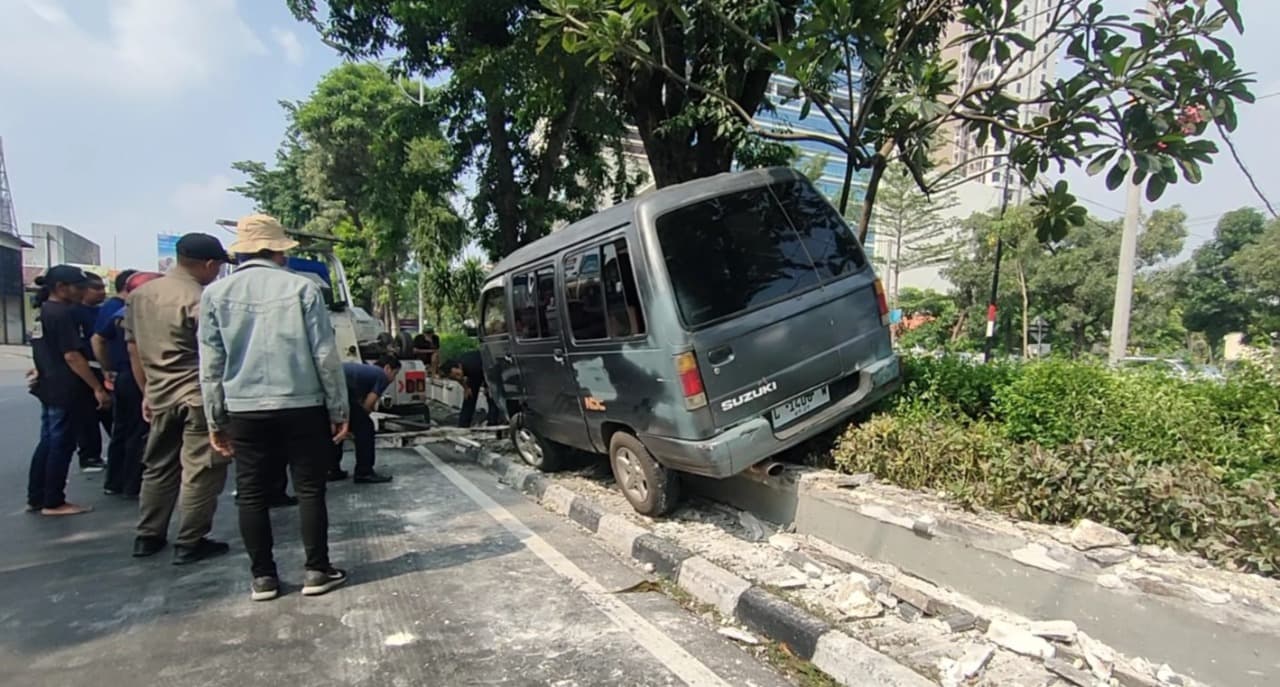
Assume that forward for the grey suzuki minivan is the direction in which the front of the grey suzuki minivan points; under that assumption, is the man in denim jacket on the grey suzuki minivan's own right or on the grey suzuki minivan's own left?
on the grey suzuki minivan's own left

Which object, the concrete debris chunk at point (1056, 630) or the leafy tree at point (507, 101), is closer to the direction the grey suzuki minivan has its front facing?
the leafy tree

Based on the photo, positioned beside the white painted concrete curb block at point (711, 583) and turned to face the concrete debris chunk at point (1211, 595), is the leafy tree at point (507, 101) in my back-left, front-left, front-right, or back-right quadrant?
back-left

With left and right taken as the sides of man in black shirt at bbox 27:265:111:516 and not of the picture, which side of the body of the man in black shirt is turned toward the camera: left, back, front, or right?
right

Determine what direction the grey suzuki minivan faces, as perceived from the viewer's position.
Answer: facing away from the viewer and to the left of the viewer

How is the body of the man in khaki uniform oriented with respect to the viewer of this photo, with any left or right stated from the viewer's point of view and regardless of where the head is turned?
facing away from the viewer and to the right of the viewer

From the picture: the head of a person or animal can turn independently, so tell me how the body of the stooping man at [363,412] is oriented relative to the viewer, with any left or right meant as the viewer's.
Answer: facing to the right of the viewer

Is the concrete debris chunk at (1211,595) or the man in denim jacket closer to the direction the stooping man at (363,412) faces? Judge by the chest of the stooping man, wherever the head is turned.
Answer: the concrete debris chunk

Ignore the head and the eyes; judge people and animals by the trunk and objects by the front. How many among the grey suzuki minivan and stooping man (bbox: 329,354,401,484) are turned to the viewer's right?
1

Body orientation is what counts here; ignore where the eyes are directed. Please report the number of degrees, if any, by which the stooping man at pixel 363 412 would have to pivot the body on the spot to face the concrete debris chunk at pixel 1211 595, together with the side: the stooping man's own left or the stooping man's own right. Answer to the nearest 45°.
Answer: approximately 45° to the stooping man's own right

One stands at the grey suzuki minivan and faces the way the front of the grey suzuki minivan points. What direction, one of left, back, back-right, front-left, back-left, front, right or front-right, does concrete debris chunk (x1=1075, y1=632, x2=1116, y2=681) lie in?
back

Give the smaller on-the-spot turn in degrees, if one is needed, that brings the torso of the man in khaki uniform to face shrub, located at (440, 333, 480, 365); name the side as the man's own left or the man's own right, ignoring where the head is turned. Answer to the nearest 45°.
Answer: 0° — they already face it

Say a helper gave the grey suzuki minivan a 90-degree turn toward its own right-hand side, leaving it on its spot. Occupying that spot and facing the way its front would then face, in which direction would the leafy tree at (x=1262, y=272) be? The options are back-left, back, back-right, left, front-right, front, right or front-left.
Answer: front

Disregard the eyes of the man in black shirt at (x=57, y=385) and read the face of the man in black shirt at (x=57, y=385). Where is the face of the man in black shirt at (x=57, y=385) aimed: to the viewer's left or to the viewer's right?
to the viewer's right
